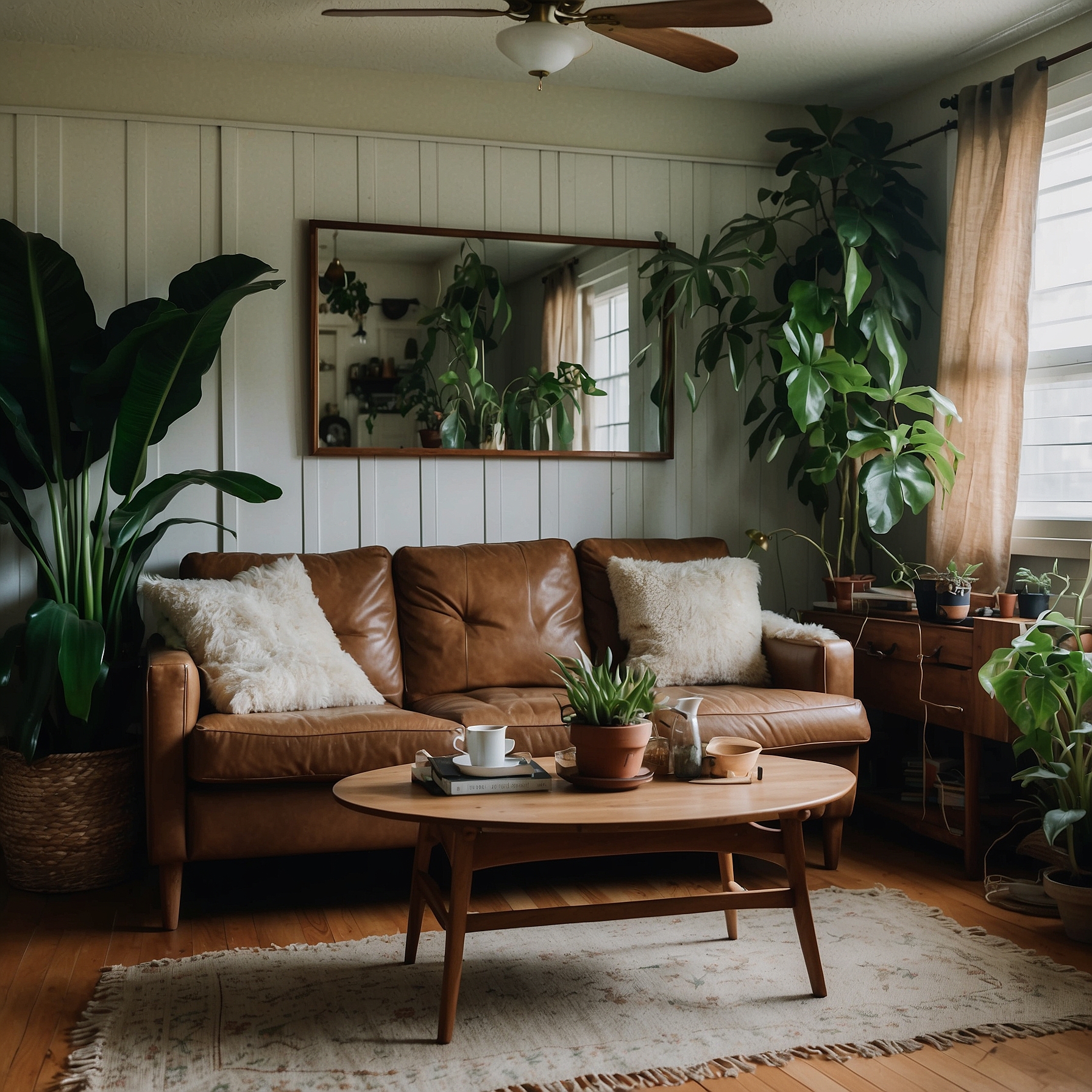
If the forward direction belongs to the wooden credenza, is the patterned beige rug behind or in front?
in front

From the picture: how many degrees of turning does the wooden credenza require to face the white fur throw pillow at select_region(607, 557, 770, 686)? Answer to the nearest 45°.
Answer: approximately 45° to its right

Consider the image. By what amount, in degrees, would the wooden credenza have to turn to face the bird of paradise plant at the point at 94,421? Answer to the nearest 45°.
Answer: approximately 45° to its right

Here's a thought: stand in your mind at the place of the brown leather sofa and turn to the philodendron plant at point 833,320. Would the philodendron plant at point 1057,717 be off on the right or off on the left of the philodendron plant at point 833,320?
right

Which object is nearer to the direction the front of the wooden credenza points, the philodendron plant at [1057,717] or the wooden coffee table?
the wooden coffee table

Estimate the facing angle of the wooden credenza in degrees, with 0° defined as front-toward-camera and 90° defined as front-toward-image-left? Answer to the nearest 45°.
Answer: approximately 45°

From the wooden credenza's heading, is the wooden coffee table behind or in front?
in front

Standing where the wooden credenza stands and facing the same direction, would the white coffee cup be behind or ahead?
ahead
